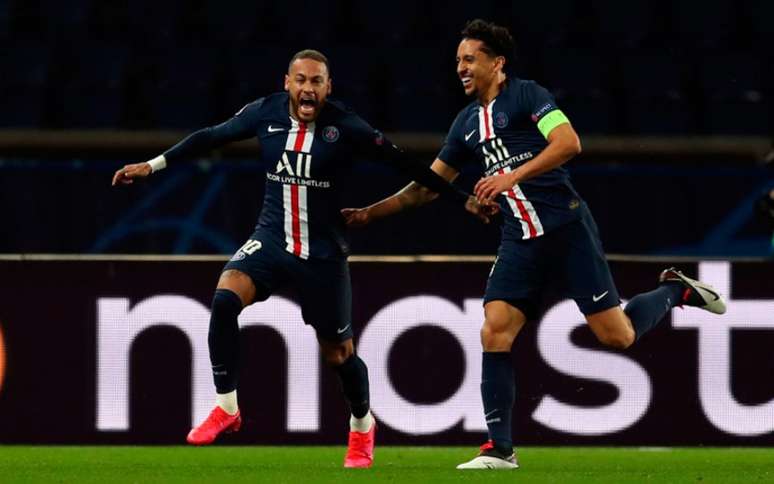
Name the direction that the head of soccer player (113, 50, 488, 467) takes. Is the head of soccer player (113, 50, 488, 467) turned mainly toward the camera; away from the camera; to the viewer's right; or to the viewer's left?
toward the camera

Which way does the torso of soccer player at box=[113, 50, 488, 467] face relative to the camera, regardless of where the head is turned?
toward the camera

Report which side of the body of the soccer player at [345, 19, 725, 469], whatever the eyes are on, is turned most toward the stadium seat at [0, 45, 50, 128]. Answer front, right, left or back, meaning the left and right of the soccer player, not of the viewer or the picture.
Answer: right

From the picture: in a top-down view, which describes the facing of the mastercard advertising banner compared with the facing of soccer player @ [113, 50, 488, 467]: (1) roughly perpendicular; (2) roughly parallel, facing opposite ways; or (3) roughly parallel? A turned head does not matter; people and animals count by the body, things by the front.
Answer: roughly parallel

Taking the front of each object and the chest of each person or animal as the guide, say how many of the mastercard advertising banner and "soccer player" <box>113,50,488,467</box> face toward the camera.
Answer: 2

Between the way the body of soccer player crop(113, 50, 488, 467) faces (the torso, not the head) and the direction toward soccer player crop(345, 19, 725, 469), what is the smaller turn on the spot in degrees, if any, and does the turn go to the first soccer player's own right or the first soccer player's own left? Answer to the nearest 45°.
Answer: approximately 90° to the first soccer player's own left

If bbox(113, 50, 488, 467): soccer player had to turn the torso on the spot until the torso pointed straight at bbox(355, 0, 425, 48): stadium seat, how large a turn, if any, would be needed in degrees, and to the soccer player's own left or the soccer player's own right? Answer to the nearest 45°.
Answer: approximately 180°

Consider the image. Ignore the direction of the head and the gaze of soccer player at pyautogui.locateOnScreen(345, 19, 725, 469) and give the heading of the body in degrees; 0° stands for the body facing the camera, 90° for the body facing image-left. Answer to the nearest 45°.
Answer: approximately 45°

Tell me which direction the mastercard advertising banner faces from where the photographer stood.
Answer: facing the viewer
